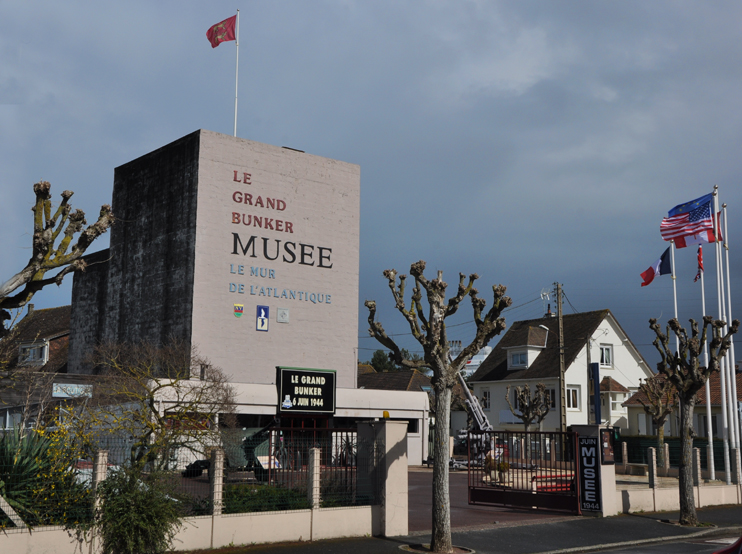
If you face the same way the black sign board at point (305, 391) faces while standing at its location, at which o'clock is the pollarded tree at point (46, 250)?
The pollarded tree is roughly at 2 o'clock from the black sign board.

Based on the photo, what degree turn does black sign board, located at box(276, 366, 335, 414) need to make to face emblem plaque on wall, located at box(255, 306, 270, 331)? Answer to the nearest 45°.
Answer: approximately 135° to its left

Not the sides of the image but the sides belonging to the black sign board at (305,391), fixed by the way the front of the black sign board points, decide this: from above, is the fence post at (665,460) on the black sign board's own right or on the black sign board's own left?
on the black sign board's own left

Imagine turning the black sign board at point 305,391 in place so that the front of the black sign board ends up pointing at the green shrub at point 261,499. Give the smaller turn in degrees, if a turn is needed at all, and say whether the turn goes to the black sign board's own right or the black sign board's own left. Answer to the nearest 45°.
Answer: approximately 45° to the black sign board's own right

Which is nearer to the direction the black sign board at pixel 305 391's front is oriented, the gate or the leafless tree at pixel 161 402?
the gate

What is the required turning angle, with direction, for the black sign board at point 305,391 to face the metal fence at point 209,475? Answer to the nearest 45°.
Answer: approximately 45° to its right

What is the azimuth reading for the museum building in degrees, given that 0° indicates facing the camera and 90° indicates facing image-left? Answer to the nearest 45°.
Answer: approximately 315°

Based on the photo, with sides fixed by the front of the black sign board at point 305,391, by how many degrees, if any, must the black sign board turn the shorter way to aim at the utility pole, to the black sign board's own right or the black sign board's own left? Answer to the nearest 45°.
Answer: approximately 90° to the black sign board's own left
